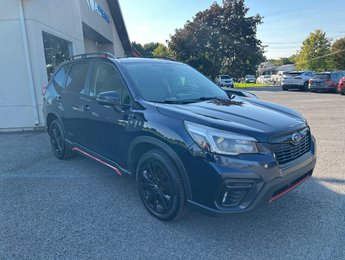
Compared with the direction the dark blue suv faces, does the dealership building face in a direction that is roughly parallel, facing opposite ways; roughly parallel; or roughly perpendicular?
roughly parallel

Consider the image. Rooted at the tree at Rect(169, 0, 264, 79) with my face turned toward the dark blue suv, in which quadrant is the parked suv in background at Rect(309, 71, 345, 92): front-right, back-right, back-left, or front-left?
front-left

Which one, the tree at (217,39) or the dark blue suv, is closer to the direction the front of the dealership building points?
the dark blue suv

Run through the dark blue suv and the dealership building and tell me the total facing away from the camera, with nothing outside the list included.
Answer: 0

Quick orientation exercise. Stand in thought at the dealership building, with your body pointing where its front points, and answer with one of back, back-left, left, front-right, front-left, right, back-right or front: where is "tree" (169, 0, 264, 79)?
left

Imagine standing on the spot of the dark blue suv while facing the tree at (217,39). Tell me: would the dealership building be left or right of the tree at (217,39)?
left

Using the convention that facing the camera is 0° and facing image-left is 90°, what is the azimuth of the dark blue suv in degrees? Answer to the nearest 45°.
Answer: approximately 315°

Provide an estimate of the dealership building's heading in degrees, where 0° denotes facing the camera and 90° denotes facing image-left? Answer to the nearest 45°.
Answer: approximately 315°

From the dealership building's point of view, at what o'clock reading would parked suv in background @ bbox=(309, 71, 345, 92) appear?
The parked suv in background is roughly at 10 o'clock from the dealership building.

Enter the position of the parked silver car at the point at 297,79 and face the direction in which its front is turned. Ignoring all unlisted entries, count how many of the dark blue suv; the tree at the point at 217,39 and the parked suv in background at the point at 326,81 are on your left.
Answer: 1
